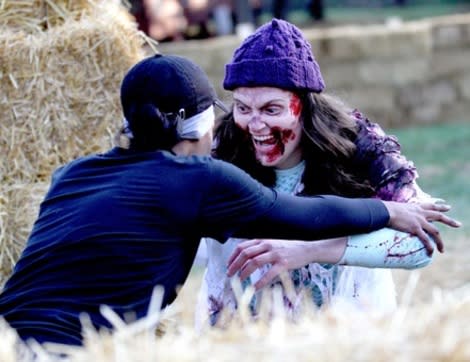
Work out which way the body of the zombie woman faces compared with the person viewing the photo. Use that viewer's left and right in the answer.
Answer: facing the viewer and to the left of the viewer

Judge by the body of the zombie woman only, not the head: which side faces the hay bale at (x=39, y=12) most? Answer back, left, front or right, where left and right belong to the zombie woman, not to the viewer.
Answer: right

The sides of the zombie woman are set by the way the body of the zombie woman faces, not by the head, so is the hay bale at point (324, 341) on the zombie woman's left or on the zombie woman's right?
on the zombie woman's left

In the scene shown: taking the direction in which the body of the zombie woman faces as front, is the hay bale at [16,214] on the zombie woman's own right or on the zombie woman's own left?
on the zombie woman's own right

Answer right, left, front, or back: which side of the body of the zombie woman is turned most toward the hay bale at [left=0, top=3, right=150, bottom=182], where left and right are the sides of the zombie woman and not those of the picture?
right

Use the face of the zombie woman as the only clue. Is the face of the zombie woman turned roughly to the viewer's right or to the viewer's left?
to the viewer's left
